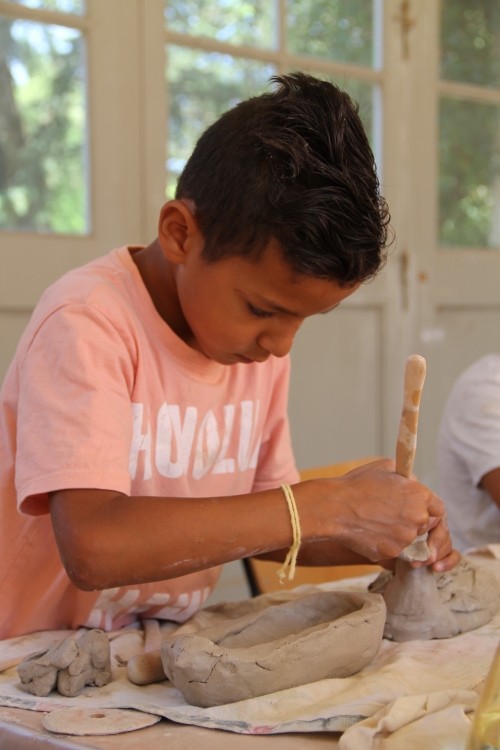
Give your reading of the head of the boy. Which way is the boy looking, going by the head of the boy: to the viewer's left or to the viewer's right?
to the viewer's right

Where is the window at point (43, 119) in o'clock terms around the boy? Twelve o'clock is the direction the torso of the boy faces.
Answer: The window is roughly at 7 o'clock from the boy.

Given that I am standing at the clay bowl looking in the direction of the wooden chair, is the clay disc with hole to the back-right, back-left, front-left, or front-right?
back-left

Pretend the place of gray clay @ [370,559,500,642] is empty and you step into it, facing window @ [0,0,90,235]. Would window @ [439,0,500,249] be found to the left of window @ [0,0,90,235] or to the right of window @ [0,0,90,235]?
right

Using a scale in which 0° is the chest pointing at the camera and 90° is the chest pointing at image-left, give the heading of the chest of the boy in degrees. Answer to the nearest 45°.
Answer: approximately 315°

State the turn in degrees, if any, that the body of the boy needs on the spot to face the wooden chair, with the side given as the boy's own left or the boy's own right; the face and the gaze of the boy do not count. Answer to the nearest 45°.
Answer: approximately 135° to the boy's own left
